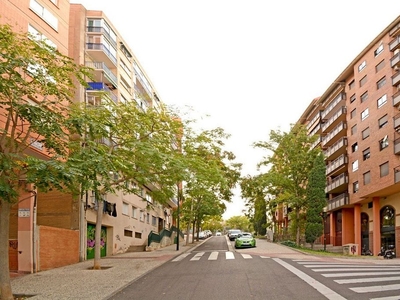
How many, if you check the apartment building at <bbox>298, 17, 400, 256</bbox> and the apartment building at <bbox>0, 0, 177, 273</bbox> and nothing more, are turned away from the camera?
0

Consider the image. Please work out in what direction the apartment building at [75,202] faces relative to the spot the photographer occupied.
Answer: facing the viewer and to the right of the viewer

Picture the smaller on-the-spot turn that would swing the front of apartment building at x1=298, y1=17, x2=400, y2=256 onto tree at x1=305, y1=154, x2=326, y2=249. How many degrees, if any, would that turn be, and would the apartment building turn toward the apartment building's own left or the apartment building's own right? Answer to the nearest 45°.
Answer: approximately 45° to the apartment building's own right

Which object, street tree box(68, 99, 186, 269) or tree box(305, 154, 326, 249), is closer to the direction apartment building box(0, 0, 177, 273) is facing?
the street tree

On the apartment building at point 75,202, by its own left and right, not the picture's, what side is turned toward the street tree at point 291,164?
front

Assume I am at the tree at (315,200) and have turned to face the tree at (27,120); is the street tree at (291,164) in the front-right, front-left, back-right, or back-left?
back-right

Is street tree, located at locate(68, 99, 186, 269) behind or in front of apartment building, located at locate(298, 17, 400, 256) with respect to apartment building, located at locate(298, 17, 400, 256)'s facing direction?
in front

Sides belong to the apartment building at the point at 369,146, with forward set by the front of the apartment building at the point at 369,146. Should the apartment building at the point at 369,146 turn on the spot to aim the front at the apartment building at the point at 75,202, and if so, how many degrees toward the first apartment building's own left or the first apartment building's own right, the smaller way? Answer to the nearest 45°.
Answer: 0° — it already faces it

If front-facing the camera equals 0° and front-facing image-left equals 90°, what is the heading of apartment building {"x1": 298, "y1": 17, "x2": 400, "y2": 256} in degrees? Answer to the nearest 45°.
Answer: approximately 45°
